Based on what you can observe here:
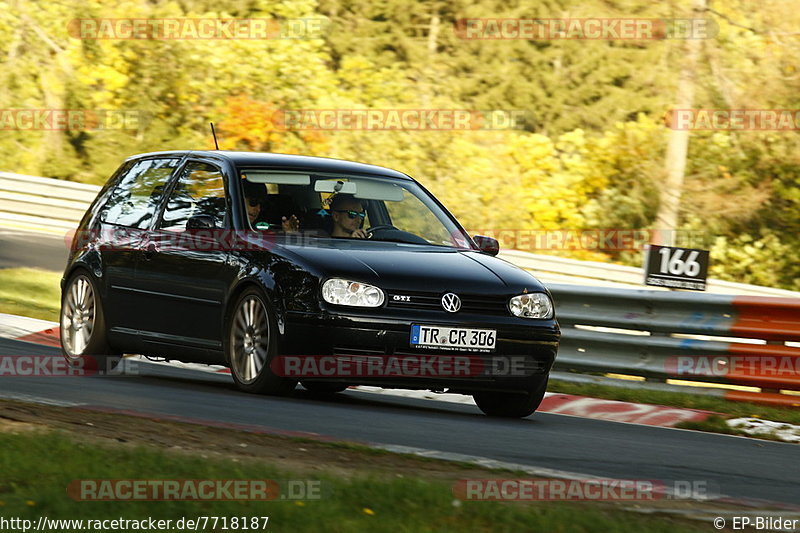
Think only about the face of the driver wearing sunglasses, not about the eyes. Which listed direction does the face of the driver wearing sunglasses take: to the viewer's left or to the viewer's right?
to the viewer's right

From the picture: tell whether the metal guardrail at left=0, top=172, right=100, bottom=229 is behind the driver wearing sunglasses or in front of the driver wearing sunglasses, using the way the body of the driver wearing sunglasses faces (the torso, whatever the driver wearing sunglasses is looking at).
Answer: behind

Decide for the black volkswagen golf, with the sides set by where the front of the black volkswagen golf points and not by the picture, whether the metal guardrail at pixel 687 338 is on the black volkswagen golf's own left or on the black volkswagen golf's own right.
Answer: on the black volkswagen golf's own left

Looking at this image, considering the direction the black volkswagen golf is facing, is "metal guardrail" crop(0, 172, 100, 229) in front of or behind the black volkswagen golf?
behind

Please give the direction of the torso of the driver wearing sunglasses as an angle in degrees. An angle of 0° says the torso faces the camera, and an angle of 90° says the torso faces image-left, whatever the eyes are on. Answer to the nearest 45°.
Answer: approximately 315°

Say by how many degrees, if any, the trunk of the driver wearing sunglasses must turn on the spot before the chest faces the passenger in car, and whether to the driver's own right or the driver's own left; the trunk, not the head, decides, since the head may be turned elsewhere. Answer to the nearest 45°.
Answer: approximately 135° to the driver's own right

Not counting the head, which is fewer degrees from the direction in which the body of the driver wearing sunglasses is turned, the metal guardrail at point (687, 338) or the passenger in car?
the metal guardrail
